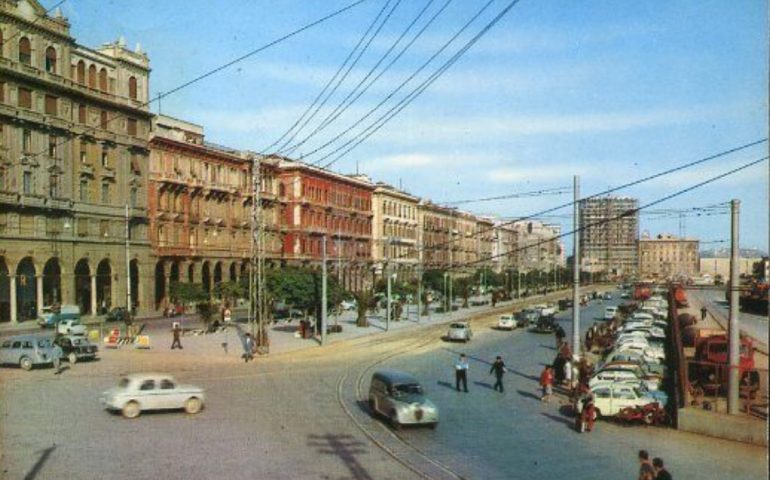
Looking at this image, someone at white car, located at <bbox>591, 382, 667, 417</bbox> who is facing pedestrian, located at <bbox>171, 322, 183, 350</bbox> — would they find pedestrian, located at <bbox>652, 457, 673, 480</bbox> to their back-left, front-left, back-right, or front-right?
back-left

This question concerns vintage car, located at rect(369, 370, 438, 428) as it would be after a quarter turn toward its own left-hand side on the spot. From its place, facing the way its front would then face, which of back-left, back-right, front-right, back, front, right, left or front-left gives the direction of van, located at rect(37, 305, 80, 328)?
left

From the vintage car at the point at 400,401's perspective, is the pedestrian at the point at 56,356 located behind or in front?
behind

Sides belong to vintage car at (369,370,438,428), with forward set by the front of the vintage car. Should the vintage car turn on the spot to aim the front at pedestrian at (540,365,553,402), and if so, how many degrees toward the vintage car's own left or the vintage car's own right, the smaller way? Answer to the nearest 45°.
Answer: approximately 90° to the vintage car's own left

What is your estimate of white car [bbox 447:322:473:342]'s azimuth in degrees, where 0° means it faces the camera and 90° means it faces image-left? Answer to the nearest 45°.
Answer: approximately 45°

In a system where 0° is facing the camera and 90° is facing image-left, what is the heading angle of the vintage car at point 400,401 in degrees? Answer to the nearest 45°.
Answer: approximately 315°

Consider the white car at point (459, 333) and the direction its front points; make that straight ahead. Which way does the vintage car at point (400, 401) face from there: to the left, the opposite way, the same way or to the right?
to the left
